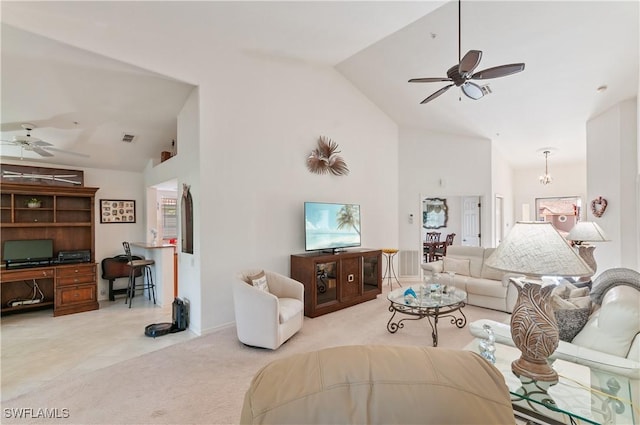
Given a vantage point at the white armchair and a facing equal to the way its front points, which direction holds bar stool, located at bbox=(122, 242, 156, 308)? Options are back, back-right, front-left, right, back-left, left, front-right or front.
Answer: back

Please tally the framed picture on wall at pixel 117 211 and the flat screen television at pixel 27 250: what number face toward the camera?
2

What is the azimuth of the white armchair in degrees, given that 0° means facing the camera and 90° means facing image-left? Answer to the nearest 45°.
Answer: approximately 315°

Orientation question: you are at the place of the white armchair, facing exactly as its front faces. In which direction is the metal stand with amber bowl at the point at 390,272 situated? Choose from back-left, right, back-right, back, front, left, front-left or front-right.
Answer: left

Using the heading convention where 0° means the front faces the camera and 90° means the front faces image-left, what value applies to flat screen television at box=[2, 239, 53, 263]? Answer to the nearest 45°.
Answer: approximately 0°

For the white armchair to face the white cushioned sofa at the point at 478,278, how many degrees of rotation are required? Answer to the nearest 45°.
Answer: approximately 45° to its left

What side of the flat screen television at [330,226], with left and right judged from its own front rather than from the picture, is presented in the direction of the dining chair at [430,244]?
left

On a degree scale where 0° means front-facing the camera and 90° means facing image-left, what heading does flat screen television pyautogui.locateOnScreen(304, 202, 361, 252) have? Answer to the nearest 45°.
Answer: approximately 315°

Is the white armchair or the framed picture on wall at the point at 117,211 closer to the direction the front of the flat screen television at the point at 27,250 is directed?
the white armchair

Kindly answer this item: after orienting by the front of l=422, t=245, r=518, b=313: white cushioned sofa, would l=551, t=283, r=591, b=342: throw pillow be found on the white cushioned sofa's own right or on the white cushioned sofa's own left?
on the white cushioned sofa's own left

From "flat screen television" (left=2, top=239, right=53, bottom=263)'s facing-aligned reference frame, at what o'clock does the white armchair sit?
The white armchair is roughly at 11 o'clock from the flat screen television.

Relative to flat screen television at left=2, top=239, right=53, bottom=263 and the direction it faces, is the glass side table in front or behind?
in front

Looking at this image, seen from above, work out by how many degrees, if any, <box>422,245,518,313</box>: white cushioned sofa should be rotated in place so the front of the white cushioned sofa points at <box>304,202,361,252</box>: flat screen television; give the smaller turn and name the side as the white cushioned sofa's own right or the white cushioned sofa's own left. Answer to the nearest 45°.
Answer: approximately 45° to the white cushioned sofa's own right
